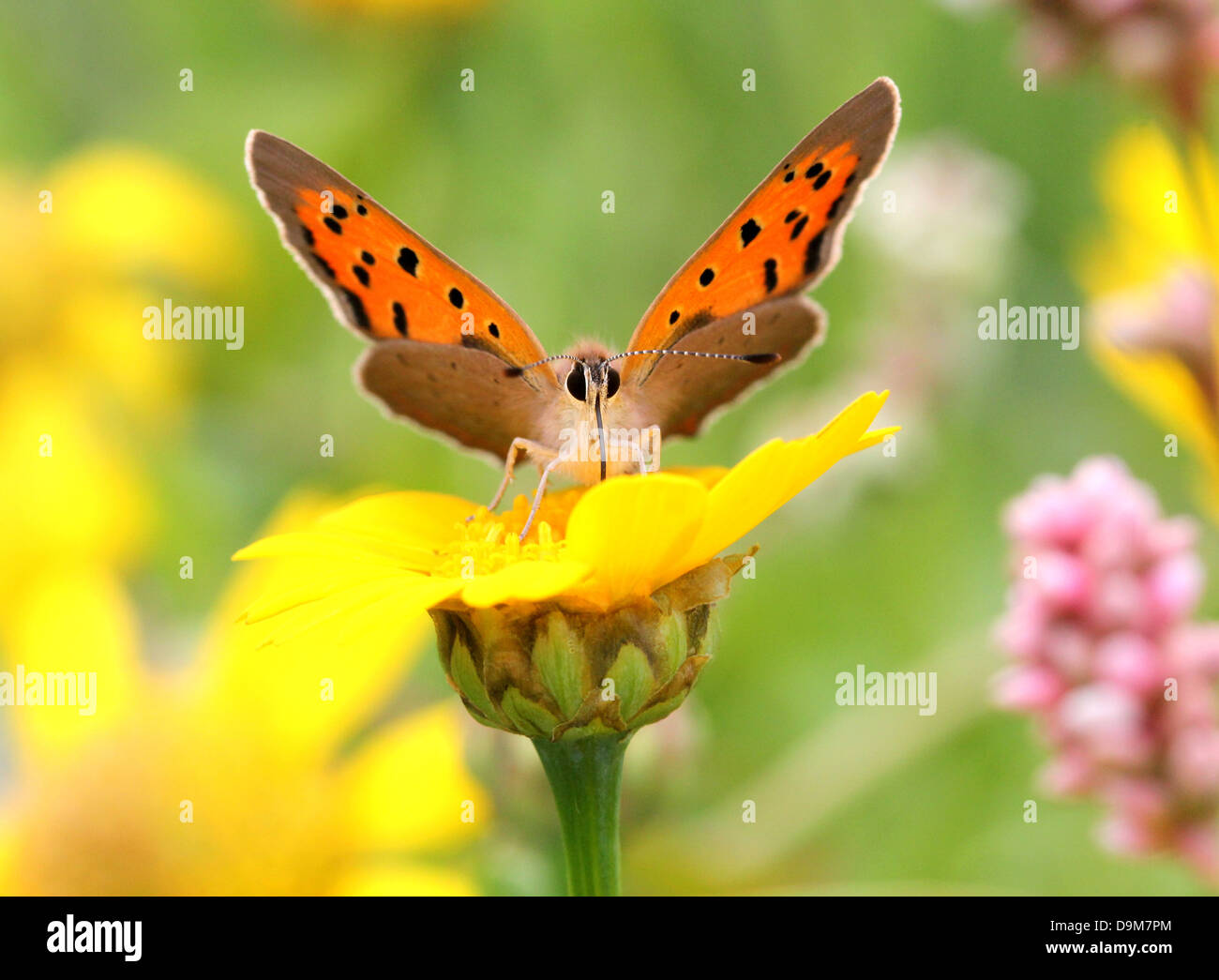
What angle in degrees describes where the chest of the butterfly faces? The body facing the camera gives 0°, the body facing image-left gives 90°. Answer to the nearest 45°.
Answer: approximately 0°

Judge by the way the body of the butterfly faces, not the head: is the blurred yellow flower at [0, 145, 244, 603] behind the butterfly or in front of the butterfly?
behind
